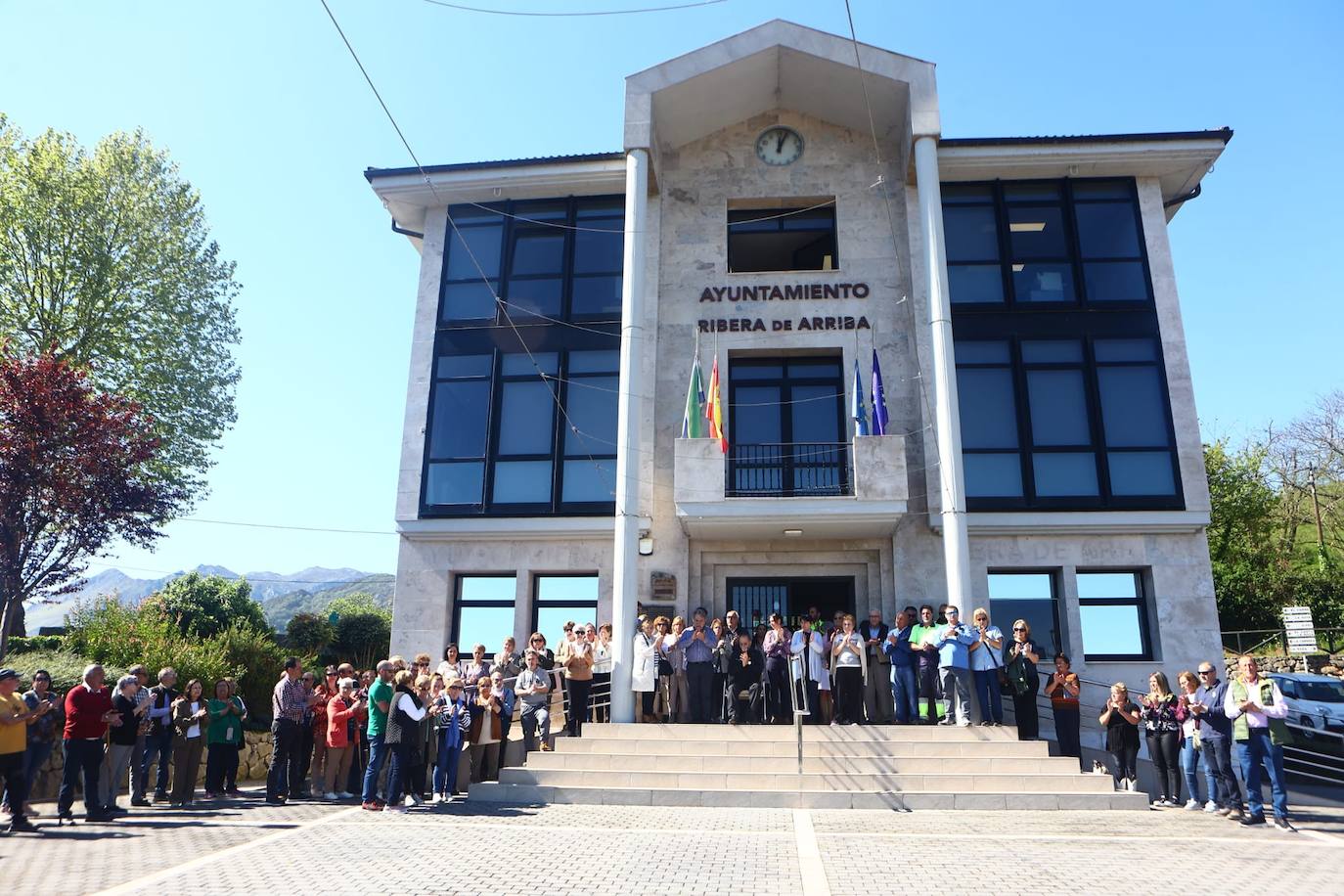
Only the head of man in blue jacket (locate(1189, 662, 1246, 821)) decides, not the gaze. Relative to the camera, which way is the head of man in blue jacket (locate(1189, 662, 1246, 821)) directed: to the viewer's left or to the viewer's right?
to the viewer's left

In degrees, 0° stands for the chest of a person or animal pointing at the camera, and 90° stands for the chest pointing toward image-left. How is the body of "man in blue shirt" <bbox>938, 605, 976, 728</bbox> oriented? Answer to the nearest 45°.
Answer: approximately 0°

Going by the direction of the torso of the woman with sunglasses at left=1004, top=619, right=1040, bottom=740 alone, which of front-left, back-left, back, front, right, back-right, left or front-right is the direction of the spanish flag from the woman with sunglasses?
right

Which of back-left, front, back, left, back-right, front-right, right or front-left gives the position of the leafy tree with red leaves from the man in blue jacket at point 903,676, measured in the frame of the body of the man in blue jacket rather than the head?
front-right

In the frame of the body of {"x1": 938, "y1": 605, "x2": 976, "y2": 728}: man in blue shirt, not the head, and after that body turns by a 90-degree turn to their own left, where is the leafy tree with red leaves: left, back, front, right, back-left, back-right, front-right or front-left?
back

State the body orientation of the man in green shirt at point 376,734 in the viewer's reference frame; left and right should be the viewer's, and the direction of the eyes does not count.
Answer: facing to the right of the viewer

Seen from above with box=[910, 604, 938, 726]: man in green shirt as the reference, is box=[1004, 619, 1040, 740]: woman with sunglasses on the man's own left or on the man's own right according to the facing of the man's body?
on the man's own left

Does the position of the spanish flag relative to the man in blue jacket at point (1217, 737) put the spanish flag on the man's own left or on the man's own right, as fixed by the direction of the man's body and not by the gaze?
on the man's own right

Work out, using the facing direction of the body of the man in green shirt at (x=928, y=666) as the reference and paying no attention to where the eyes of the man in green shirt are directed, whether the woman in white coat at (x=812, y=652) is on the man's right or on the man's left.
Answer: on the man's right

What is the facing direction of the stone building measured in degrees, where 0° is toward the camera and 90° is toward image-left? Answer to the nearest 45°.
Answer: approximately 0°

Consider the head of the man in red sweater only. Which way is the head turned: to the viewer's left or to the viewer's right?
to the viewer's right

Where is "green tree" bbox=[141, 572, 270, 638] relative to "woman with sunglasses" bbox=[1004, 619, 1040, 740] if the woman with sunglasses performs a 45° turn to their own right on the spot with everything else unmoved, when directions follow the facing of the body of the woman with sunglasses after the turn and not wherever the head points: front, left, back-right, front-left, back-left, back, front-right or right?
front-right
